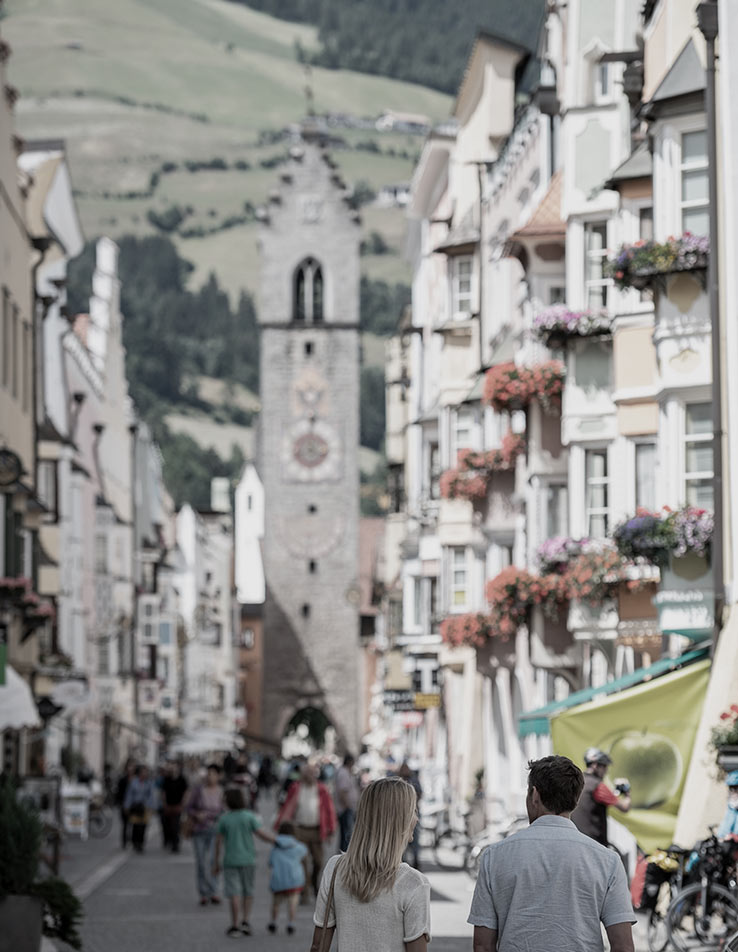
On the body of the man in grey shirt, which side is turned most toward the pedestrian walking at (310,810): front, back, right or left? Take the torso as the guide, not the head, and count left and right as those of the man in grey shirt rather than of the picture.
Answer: front

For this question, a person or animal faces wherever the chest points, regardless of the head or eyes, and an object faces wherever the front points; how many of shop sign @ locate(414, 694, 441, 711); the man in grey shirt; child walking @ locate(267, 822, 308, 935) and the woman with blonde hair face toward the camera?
1

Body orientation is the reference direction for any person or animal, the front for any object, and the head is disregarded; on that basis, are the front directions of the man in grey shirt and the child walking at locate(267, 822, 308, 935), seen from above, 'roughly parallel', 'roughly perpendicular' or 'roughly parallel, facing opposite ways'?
roughly parallel

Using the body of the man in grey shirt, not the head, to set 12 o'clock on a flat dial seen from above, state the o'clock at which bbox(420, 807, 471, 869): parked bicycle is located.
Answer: The parked bicycle is roughly at 12 o'clock from the man in grey shirt.

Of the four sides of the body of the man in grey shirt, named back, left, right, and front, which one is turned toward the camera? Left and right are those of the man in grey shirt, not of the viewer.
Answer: back

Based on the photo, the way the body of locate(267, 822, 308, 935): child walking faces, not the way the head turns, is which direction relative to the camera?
away from the camera

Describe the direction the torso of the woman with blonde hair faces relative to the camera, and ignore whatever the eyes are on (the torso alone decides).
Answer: away from the camera

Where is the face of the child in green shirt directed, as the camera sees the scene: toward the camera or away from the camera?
away from the camera

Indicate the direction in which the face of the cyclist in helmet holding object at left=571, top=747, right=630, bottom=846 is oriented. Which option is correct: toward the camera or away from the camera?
toward the camera

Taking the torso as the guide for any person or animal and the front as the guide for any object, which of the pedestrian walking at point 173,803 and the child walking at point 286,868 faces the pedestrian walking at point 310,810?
the child walking
